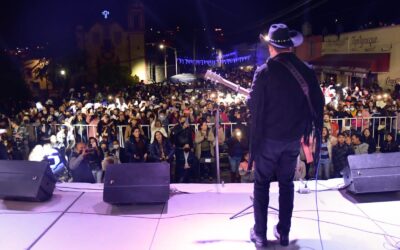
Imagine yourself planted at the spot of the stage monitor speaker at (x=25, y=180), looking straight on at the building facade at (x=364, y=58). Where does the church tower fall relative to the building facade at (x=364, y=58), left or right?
left

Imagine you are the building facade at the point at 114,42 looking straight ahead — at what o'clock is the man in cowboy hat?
The man in cowboy hat is roughly at 12 o'clock from the building facade.

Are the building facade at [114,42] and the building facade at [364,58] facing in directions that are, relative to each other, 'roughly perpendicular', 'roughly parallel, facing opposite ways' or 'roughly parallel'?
roughly perpendicular

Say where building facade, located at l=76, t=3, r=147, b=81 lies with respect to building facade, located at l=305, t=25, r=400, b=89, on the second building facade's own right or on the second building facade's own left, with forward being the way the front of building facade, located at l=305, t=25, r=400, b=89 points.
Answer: on the second building facade's own right

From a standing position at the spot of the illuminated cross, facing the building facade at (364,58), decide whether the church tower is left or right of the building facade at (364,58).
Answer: left

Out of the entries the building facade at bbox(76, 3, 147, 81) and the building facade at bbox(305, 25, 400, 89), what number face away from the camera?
0

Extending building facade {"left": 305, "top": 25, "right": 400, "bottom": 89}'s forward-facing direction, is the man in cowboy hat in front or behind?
in front

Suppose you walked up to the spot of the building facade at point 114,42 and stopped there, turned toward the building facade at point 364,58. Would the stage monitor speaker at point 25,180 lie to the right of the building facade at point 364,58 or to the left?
right

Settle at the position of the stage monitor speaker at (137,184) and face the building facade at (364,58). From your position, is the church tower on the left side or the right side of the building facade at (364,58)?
left

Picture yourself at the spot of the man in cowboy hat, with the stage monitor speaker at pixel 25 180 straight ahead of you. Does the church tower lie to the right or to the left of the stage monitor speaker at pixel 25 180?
right

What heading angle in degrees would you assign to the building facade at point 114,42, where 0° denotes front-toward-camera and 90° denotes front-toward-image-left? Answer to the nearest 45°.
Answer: approximately 0°
